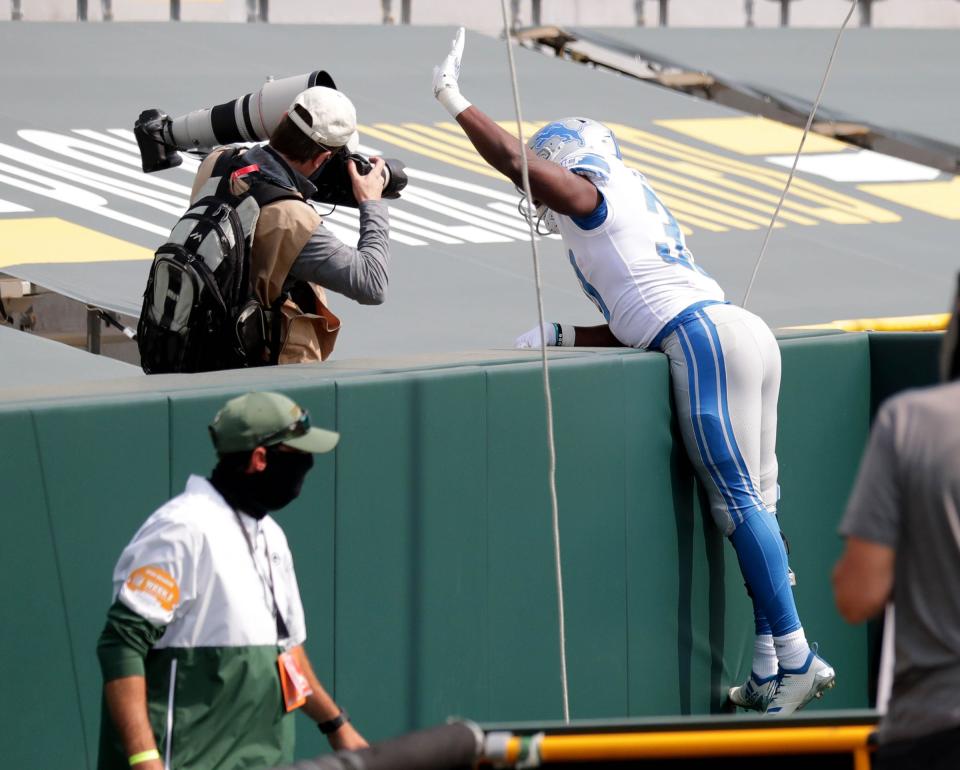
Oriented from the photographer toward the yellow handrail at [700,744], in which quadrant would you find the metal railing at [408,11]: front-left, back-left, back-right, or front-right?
back-left

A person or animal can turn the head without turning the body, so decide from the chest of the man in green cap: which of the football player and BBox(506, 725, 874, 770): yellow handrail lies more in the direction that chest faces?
the yellow handrail

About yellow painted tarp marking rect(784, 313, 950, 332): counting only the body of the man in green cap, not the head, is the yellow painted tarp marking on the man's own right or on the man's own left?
on the man's own left

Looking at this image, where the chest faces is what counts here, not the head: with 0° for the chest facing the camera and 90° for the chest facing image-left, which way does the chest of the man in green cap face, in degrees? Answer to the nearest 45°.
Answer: approximately 315°

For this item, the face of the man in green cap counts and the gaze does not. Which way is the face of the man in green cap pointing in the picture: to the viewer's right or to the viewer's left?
to the viewer's right

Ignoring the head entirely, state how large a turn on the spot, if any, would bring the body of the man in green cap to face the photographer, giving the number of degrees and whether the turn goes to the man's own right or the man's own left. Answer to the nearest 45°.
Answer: approximately 135° to the man's own left

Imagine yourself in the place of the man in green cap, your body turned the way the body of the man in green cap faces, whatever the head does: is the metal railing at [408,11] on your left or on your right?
on your left
